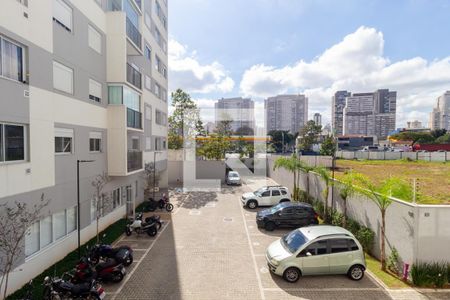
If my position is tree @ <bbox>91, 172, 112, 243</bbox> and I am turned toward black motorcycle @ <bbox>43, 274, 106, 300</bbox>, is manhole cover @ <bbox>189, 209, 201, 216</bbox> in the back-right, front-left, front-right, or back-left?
back-left

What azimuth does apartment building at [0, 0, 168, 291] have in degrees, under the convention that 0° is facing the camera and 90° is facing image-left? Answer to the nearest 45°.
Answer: approximately 315°

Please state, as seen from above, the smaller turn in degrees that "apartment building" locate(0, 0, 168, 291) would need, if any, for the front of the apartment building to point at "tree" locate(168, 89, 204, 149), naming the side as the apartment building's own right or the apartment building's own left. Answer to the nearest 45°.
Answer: approximately 90° to the apartment building's own left

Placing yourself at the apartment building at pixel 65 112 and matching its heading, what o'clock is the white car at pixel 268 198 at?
The white car is roughly at 10 o'clock from the apartment building.

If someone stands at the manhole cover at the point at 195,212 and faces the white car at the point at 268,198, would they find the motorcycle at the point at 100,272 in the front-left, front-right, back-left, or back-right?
back-right

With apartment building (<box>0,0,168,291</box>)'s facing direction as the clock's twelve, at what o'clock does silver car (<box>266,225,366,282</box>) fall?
The silver car is roughly at 12 o'clock from the apartment building.

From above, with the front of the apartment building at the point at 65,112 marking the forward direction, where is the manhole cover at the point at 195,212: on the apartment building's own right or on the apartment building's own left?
on the apartment building's own left
